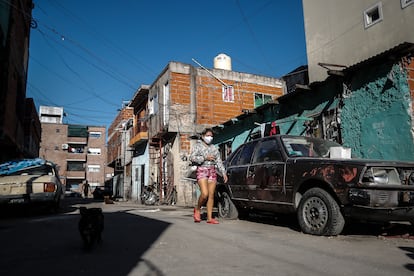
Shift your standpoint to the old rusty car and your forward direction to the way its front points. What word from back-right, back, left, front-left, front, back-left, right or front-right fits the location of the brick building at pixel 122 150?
back

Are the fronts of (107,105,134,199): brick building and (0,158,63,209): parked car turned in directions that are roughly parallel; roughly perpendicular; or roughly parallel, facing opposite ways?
roughly perpendicular

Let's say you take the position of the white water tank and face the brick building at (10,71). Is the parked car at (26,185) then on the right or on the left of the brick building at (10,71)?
left

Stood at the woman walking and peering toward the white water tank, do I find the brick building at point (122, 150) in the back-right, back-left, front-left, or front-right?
front-left

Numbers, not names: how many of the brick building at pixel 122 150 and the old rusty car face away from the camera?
0

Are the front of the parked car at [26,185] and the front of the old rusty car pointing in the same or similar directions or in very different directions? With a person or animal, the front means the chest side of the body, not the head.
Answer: very different directions

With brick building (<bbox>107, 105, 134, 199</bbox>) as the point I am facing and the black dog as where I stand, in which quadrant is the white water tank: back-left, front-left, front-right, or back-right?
front-right
